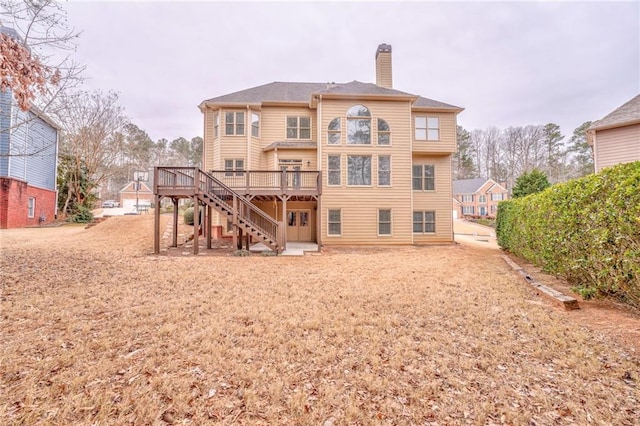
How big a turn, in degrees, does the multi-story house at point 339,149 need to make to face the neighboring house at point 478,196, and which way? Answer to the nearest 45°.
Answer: approximately 45° to its right

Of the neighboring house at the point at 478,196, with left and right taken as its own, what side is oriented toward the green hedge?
front

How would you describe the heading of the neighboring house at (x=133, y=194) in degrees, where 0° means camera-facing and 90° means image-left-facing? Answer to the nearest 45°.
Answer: approximately 0°

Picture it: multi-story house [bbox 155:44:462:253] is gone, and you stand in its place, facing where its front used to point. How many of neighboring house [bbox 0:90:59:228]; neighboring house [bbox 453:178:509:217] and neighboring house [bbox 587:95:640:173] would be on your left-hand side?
1

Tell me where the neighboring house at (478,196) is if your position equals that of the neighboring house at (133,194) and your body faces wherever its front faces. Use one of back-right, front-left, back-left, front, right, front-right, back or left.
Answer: front-left

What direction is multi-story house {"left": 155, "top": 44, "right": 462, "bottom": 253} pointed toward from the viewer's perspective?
away from the camera

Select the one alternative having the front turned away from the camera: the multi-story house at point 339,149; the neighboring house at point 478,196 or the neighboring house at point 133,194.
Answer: the multi-story house

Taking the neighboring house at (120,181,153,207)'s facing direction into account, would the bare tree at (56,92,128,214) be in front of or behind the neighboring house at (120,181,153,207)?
in front

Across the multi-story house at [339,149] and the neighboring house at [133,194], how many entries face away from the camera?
1

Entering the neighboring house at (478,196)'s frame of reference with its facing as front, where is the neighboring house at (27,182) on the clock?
the neighboring house at (27,182) is roughly at 1 o'clock from the neighboring house at (478,196).
